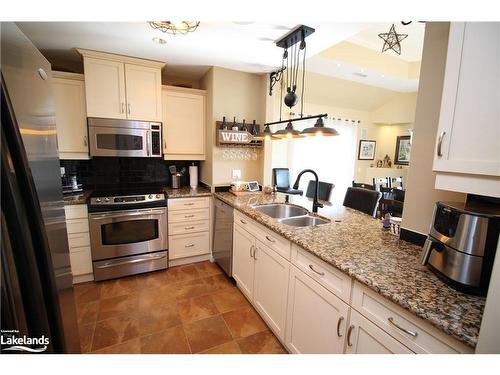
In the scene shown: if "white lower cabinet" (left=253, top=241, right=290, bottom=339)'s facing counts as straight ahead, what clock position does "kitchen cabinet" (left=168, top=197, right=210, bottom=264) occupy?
The kitchen cabinet is roughly at 3 o'clock from the white lower cabinet.

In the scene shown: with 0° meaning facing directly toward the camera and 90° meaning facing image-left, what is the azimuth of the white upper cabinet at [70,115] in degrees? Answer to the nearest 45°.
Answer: approximately 0°

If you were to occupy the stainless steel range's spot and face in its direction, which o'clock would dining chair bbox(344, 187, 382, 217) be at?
The dining chair is roughly at 10 o'clock from the stainless steel range.

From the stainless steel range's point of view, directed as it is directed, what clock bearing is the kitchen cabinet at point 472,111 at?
The kitchen cabinet is roughly at 11 o'clock from the stainless steel range.

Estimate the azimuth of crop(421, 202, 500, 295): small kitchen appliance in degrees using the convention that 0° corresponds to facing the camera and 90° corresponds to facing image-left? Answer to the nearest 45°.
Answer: approximately 45°

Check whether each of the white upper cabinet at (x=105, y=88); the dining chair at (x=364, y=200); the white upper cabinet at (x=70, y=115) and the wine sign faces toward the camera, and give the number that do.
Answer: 3

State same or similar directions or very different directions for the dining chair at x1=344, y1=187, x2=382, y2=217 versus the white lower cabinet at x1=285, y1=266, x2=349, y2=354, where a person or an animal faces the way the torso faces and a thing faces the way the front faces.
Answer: very different directions
